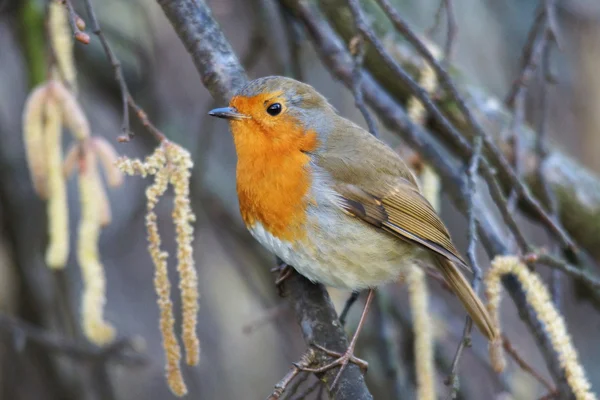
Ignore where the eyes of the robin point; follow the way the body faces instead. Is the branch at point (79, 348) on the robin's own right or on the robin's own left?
on the robin's own right

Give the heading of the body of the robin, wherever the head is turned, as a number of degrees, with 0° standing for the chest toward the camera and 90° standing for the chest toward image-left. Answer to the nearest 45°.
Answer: approximately 90°

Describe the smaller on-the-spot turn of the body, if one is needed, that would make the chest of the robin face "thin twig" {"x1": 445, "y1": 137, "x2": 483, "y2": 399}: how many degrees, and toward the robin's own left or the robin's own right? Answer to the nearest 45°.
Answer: approximately 135° to the robin's own left

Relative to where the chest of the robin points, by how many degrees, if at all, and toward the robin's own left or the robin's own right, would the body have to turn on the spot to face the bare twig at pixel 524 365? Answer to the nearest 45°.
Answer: approximately 180°
